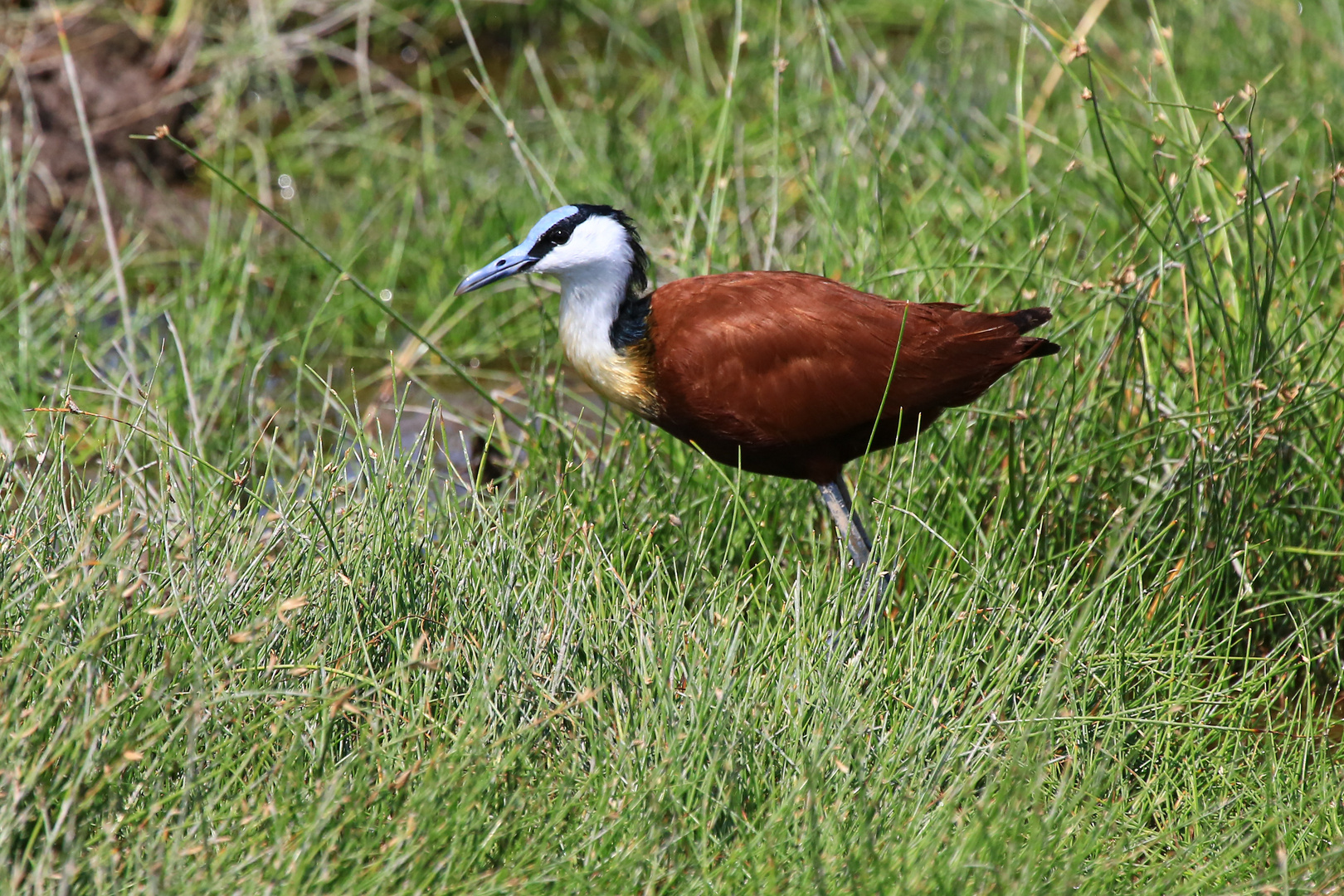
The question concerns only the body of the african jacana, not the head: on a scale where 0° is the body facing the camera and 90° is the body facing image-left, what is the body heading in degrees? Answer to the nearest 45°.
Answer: approximately 90°
